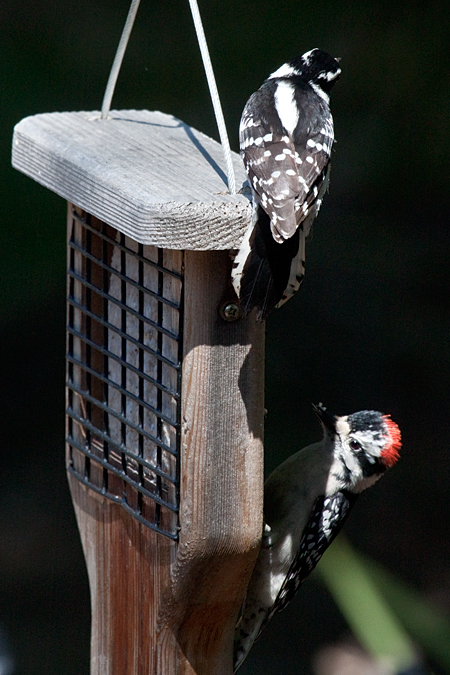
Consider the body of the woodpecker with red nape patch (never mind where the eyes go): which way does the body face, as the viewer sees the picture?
to the viewer's left

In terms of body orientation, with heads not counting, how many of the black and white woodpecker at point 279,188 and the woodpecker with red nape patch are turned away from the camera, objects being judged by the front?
1

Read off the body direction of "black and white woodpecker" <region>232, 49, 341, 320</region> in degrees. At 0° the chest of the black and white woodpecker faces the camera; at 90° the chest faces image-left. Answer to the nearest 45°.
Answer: approximately 180°

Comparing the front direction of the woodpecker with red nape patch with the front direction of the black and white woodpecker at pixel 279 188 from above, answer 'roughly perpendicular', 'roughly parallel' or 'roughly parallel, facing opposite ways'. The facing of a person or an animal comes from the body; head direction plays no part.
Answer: roughly perpendicular
